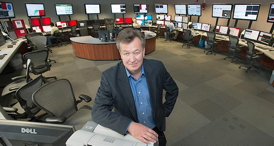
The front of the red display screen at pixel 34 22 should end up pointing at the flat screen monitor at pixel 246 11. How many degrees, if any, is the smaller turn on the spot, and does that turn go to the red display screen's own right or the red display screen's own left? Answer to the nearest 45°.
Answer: approximately 45° to the red display screen's own left

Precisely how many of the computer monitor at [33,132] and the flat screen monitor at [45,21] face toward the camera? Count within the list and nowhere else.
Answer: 1

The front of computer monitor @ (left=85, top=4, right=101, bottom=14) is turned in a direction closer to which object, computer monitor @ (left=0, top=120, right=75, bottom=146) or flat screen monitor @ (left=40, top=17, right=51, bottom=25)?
the computer monitor

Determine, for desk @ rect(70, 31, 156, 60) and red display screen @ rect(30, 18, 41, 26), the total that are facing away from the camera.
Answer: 1

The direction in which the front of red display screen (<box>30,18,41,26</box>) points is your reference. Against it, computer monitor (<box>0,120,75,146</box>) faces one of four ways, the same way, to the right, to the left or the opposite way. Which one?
the opposite way

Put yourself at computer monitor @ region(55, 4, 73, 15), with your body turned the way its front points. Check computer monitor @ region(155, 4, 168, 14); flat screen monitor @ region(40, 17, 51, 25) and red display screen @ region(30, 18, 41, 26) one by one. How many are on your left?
1

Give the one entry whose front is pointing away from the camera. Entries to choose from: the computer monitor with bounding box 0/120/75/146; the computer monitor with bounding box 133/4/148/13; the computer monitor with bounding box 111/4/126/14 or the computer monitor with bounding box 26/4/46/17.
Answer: the computer monitor with bounding box 0/120/75/146

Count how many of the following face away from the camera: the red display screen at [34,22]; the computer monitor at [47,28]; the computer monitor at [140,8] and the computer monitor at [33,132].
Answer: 1
